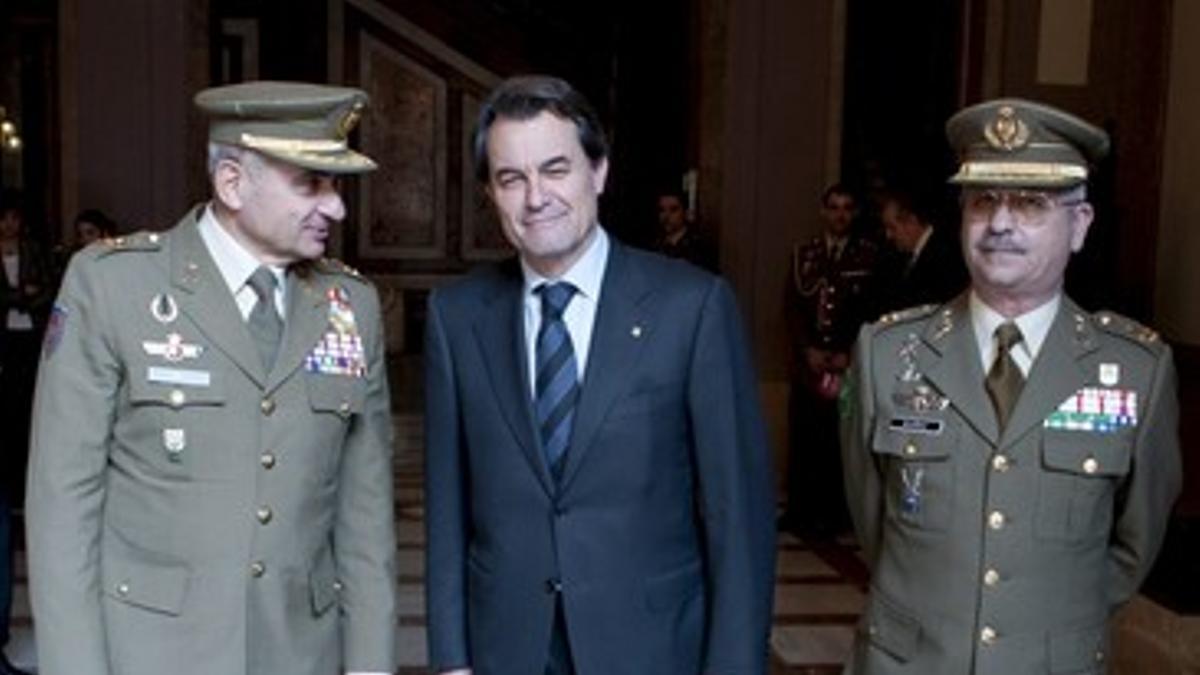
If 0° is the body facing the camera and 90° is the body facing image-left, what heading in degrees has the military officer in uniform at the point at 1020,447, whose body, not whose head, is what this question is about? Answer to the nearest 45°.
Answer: approximately 0°

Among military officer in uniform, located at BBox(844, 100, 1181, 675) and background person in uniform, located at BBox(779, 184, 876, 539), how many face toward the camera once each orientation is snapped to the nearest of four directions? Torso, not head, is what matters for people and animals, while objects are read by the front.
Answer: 2

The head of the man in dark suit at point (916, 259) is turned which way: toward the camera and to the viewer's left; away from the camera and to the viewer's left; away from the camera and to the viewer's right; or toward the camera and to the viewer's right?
toward the camera and to the viewer's left

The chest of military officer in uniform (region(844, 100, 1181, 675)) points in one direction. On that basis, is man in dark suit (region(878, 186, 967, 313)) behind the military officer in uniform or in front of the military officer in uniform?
behind

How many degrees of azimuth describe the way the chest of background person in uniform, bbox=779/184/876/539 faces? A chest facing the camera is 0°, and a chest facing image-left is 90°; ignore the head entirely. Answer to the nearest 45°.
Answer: approximately 0°

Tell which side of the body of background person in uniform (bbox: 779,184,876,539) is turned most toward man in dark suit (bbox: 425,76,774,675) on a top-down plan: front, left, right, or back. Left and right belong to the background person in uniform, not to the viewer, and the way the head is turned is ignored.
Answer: front

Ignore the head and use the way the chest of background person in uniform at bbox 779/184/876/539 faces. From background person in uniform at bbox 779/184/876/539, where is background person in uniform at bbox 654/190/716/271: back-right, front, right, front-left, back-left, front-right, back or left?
back-right
